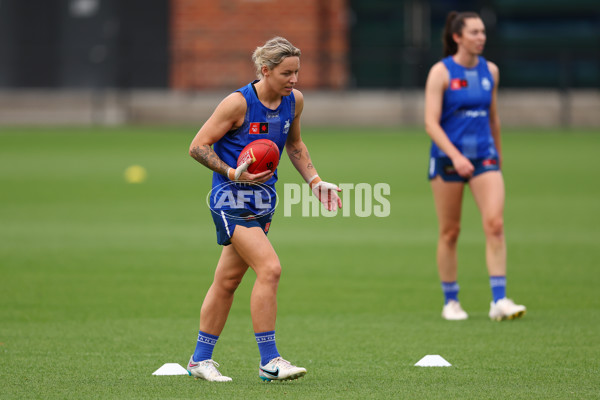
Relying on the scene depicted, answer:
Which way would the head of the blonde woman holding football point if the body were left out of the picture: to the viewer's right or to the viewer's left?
to the viewer's right

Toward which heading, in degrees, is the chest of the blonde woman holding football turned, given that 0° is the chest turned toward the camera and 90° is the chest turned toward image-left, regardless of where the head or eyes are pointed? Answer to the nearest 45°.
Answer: approximately 315°

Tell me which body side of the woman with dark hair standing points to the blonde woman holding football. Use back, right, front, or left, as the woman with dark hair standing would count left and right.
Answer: right

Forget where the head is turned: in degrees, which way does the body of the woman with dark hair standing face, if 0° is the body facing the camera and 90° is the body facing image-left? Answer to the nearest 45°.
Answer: approximately 315°

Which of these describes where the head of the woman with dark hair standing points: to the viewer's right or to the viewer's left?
to the viewer's right

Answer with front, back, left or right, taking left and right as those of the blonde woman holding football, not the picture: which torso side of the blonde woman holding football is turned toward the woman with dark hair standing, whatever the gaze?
left
